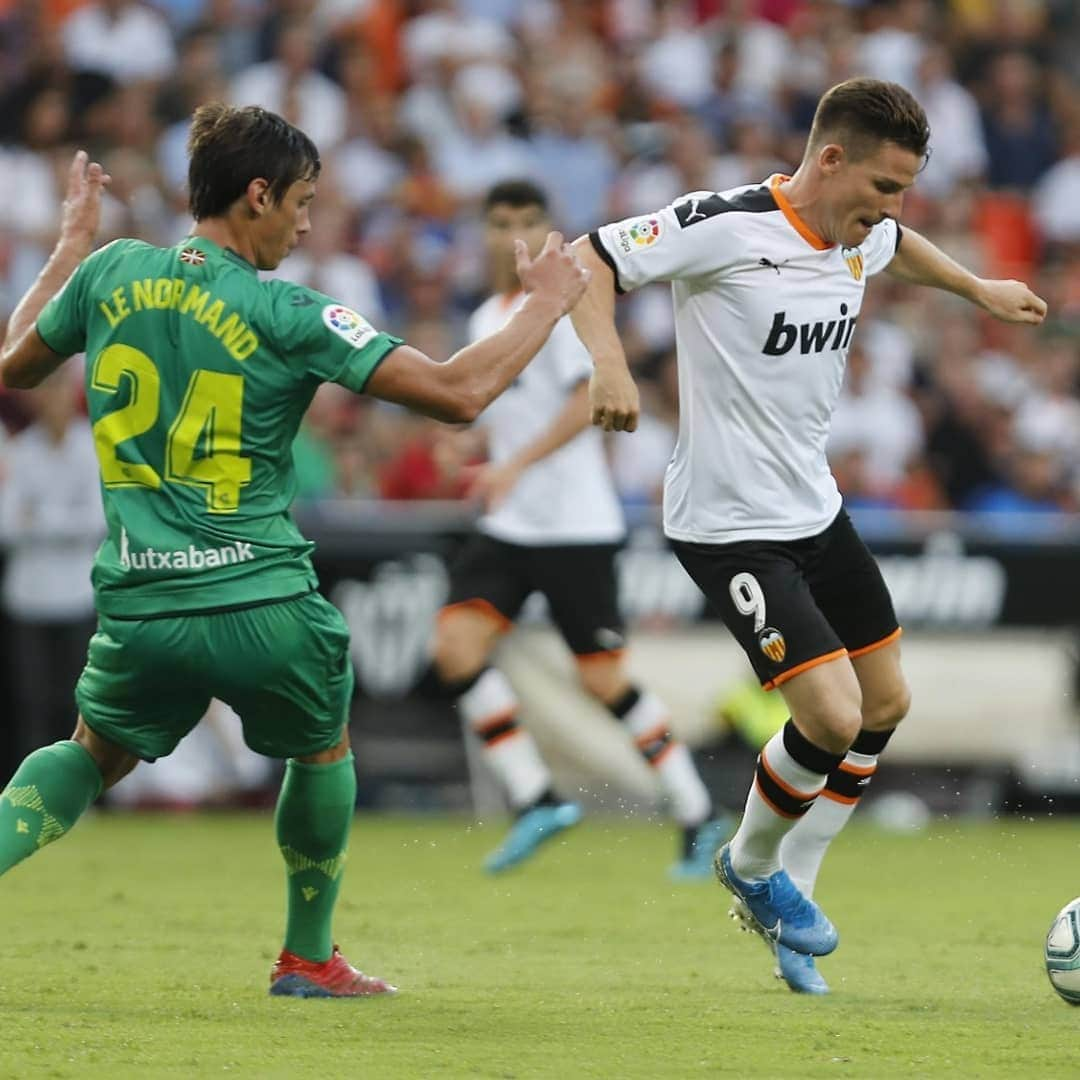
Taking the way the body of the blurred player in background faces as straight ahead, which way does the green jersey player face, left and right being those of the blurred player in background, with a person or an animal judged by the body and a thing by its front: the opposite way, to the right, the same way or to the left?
the opposite way

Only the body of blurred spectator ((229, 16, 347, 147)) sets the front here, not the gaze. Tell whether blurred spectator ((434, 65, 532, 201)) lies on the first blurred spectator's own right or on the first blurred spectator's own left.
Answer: on the first blurred spectator's own left

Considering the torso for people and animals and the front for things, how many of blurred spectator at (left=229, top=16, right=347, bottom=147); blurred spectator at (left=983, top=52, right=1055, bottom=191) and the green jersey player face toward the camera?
2

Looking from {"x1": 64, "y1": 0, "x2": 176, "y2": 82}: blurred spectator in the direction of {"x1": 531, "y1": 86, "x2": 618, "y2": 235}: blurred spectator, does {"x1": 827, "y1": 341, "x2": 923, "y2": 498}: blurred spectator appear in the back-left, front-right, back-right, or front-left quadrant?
front-right

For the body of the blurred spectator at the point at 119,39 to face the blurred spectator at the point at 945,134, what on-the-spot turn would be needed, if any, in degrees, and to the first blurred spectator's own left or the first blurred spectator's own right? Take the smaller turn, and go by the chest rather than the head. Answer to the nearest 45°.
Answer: approximately 90° to the first blurred spectator's own left

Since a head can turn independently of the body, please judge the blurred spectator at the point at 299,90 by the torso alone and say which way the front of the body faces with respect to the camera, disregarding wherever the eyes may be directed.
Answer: toward the camera

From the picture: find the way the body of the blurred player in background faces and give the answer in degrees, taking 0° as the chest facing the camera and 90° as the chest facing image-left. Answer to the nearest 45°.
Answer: approximately 45°

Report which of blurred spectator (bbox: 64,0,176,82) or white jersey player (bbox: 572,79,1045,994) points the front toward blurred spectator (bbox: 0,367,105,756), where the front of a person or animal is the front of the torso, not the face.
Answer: blurred spectator (bbox: 64,0,176,82)

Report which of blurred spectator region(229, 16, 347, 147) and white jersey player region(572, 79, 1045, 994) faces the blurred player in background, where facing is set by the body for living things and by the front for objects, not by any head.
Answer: the blurred spectator

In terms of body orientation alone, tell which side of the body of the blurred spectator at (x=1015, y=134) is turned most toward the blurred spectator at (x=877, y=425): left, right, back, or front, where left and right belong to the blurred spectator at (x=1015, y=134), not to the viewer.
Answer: front

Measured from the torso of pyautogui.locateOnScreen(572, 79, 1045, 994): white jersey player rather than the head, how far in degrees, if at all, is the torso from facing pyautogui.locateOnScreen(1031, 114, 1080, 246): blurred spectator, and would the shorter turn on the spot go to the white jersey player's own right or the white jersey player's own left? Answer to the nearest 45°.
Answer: approximately 135° to the white jersey player's own left

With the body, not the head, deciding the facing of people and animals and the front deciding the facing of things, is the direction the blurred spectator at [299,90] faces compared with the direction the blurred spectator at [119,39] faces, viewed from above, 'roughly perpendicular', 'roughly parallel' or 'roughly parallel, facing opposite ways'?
roughly parallel

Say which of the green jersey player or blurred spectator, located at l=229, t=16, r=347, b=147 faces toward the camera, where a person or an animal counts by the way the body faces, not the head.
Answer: the blurred spectator

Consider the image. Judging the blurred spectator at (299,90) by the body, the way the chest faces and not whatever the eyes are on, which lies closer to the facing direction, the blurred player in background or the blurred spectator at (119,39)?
the blurred player in background

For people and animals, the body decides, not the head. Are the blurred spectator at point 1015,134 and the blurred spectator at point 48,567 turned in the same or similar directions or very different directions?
same or similar directions

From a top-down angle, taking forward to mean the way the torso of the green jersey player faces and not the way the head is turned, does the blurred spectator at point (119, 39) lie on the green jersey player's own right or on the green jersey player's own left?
on the green jersey player's own left

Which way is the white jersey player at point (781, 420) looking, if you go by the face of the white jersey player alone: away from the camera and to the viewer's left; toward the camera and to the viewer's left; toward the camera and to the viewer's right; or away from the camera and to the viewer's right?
toward the camera and to the viewer's right

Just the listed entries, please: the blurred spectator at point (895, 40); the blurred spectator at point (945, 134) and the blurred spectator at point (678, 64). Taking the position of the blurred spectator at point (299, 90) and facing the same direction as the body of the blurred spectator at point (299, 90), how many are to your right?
0

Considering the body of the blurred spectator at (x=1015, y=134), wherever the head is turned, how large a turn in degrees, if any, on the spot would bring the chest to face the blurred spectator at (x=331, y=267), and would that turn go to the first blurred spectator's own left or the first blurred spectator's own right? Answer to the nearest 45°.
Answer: approximately 45° to the first blurred spectator's own right

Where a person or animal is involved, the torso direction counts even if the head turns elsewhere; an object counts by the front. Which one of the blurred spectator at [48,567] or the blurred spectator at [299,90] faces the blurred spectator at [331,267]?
the blurred spectator at [299,90]

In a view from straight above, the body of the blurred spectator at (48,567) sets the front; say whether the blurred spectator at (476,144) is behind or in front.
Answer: behind

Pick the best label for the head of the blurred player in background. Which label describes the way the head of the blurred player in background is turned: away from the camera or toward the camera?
toward the camera

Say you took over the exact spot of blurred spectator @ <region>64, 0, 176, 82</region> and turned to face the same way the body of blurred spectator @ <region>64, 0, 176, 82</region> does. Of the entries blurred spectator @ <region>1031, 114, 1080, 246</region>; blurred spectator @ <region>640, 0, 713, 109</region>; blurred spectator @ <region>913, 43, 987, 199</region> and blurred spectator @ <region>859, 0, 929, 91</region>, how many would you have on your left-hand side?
4
